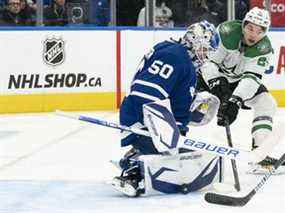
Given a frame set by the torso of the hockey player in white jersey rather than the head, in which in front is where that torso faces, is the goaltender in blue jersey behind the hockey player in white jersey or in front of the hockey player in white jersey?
in front

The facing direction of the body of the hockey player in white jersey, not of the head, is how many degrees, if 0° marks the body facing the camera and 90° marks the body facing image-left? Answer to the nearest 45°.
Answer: approximately 45°
